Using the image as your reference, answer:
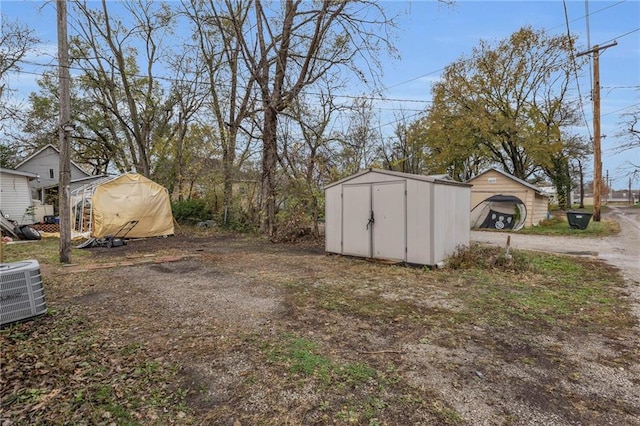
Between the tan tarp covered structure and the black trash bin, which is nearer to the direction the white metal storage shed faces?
the tan tarp covered structure

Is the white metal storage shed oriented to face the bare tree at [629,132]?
no

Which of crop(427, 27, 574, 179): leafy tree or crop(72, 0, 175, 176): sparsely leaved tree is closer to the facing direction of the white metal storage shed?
the sparsely leaved tree

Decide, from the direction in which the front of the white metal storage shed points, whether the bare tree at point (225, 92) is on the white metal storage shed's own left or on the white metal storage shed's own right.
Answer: on the white metal storage shed's own right

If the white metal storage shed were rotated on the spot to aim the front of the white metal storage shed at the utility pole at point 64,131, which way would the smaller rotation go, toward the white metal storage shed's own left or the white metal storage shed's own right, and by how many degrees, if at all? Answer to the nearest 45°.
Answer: approximately 45° to the white metal storage shed's own right

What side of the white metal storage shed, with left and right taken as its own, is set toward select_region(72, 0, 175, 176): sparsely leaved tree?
right

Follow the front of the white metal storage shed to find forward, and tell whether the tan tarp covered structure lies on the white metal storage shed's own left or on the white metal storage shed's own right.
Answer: on the white metal storage shed's own right

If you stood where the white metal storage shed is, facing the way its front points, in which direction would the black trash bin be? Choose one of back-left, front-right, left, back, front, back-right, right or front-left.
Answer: back

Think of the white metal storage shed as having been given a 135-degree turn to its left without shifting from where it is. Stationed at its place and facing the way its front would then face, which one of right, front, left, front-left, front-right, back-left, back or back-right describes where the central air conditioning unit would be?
back-right

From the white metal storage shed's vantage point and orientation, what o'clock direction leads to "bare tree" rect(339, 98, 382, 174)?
The bare tree is roughly at 4 o'clock from the white metal storage shed.

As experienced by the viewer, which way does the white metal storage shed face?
facing the viewer and to the left of the viewer

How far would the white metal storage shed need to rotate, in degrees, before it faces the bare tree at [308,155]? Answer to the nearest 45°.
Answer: approximately 90° to its right
